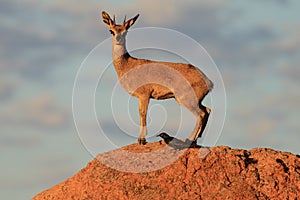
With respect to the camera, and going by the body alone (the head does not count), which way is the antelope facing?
to the viewer's left

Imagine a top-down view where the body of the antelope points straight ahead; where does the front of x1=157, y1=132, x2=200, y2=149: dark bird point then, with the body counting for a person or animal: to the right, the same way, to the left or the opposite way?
the same way

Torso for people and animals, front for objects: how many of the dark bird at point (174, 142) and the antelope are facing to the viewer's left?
2

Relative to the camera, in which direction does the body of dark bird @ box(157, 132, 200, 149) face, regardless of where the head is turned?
to the viewer's left
